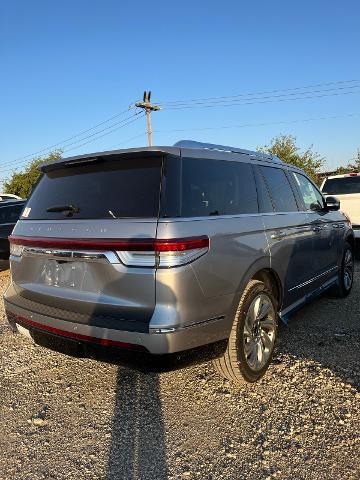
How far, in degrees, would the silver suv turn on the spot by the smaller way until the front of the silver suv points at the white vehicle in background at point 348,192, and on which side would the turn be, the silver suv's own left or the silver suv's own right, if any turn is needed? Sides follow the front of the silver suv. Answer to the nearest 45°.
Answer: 0° — it already faces it

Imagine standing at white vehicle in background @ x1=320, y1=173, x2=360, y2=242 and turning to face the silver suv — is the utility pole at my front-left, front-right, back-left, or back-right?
back-right

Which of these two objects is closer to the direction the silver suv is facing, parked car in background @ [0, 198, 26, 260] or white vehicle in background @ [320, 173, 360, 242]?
the white vehicle in background

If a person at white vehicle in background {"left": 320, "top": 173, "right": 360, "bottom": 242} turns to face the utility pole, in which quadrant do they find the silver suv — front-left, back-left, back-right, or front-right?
back-left

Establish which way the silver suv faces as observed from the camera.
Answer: facing away from the viewer and to the right of the viewer

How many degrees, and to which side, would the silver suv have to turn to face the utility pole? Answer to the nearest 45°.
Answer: approximately 45° to its left

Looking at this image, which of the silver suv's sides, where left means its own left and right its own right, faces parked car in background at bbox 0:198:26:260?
left
